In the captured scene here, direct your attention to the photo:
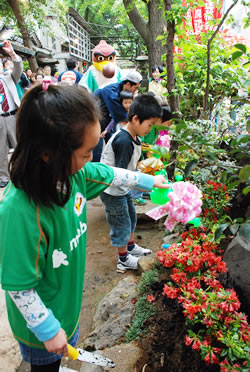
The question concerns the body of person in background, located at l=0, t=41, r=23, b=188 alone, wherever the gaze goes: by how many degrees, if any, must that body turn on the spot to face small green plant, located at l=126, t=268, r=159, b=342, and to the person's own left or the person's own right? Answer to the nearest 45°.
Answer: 0° — they already face it

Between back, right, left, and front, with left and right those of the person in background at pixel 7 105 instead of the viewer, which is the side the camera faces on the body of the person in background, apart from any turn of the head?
front

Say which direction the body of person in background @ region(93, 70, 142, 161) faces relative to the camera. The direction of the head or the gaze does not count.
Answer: to the viewer's right

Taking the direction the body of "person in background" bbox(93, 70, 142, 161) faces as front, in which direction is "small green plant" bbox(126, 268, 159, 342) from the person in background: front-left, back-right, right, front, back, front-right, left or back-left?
right

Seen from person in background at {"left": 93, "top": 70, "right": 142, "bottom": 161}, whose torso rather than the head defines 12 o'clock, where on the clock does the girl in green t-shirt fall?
The girl in green t-shirt is roughly at 3 o'clock from the person in background.

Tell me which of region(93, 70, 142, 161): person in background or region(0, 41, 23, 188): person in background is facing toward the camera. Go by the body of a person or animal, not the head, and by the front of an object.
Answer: region(0, 41, 23, 188): person in background

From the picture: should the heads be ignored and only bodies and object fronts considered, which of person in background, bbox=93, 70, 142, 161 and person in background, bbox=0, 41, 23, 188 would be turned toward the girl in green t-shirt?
person in background, bbox=0, 41, 23, 188

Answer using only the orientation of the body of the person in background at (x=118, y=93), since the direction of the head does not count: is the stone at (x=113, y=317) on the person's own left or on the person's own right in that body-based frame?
on the person's own right

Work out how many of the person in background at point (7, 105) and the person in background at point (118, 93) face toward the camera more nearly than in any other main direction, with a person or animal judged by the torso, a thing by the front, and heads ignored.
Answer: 1

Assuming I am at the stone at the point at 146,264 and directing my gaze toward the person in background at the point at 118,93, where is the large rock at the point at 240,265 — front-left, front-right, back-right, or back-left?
back-right

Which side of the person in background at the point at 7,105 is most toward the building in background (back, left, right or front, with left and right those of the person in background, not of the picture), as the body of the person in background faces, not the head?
back

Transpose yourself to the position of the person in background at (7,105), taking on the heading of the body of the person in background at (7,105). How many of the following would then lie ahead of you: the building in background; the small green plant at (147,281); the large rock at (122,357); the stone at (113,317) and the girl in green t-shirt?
4

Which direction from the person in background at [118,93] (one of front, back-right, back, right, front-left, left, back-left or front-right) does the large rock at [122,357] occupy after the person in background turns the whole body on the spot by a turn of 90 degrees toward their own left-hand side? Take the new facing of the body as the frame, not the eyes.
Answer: back
